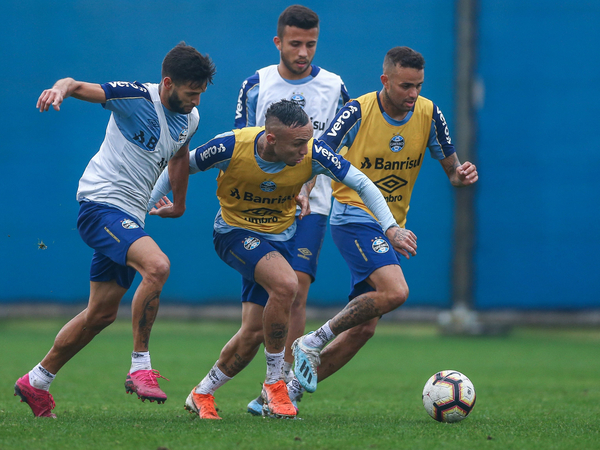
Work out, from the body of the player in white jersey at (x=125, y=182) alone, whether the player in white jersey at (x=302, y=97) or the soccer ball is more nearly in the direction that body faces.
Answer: the soccer ball

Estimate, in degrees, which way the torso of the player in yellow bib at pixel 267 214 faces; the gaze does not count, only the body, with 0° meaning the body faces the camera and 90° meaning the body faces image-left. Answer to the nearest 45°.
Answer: approximately 315°

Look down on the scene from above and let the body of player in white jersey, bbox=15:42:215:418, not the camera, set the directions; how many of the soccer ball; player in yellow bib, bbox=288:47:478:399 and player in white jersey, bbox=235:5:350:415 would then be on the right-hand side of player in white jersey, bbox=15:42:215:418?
0

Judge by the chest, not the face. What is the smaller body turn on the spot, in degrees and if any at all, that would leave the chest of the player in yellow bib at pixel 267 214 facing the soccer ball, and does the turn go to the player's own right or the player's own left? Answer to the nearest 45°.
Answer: approximately 45° to the player's own left

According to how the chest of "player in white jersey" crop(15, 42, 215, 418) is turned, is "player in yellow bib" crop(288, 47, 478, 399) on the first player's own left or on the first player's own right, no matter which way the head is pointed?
on the first player's own left

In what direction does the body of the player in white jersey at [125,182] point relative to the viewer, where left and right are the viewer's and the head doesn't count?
facing the viewer and to the right of the viewer

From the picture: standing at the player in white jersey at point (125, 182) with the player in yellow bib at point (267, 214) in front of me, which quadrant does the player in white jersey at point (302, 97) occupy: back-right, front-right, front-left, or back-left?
front-left

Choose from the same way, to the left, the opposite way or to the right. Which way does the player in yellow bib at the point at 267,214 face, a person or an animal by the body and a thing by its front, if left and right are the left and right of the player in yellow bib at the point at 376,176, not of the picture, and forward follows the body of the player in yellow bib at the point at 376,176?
the same way

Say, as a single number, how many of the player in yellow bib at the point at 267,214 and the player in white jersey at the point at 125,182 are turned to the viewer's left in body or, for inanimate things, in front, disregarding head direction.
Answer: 0

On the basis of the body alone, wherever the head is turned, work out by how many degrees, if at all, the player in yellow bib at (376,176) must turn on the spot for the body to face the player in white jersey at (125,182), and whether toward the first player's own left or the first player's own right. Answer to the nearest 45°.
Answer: approximately 90° to the first player's own right
